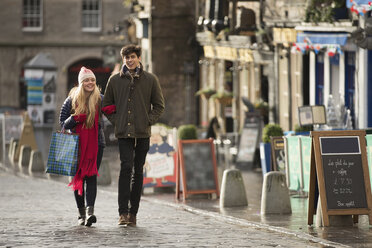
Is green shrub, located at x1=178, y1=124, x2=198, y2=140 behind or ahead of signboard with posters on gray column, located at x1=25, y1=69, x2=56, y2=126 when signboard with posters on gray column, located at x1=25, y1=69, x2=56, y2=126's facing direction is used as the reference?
ahead

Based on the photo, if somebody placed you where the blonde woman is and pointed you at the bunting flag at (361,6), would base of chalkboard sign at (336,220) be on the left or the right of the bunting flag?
right

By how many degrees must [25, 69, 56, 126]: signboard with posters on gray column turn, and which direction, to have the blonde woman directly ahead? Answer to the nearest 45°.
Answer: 0° — it already faces them

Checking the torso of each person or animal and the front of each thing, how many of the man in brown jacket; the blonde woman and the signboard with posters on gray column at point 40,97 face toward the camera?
3

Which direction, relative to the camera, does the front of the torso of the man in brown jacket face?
toward the camera

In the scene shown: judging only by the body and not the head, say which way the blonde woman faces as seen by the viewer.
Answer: toward the camera

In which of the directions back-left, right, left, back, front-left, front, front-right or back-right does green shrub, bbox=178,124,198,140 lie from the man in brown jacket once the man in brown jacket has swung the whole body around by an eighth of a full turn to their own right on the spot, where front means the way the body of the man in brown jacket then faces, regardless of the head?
back-right

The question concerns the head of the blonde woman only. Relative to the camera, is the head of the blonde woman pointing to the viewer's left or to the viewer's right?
to the viewer's right

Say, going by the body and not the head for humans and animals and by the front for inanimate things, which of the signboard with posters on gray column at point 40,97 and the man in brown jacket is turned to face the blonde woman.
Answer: the signboard with posters on gray column

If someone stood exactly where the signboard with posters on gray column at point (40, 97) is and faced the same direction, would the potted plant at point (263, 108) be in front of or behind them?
in front
